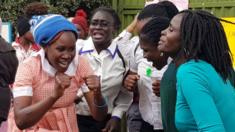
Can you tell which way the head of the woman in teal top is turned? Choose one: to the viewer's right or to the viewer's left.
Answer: to the viewer's left

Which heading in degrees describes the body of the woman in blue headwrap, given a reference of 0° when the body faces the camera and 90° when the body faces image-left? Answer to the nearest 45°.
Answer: approximately 315°

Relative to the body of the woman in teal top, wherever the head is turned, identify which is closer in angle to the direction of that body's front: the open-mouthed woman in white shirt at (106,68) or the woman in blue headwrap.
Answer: the woman in blue headwrap

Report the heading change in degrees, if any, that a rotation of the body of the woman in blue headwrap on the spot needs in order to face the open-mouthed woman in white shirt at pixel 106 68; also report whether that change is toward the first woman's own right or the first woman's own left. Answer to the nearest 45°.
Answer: approximately 90° to the first woman's own left

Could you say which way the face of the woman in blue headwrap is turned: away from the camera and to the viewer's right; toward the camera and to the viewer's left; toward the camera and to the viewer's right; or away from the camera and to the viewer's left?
toward the camera and to the viewer's right

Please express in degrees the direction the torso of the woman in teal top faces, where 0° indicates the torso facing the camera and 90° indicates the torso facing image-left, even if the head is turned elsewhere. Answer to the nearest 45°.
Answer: approximately 90°

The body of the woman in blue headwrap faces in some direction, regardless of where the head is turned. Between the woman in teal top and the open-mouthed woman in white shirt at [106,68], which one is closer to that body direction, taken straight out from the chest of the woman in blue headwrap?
the woman in teal top
